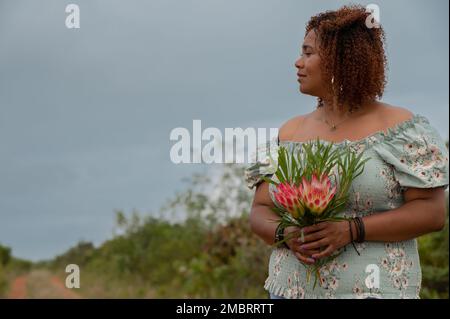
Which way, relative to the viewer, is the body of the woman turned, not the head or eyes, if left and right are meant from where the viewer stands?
facing the viewer and to the left of the viewer

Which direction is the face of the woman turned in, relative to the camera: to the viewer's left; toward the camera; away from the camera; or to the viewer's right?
to the viewer's left
